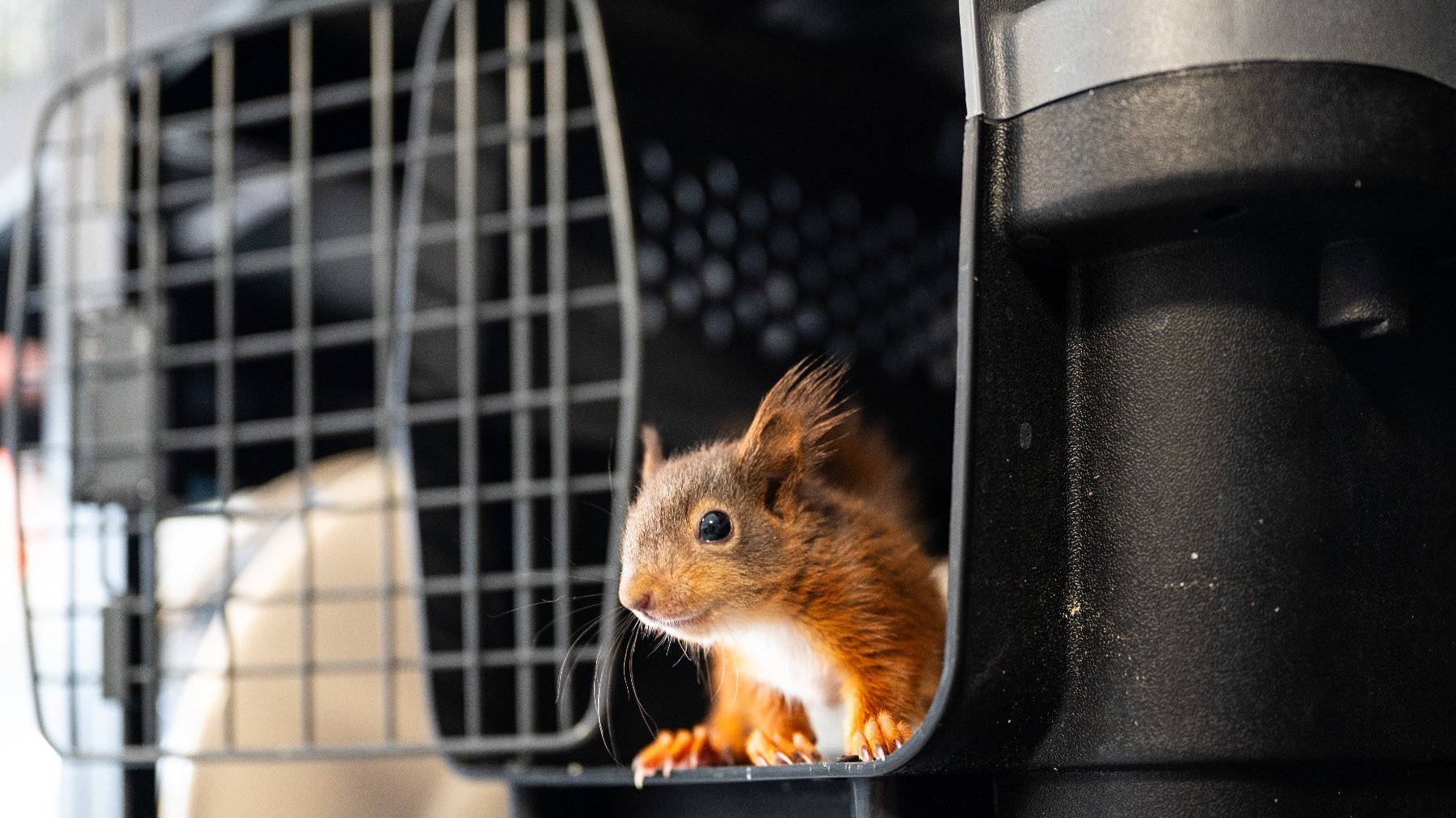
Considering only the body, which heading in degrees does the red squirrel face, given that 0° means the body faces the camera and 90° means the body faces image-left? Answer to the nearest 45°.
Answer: approximately 45°

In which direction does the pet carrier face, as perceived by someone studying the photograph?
facing the viewer and to the left of the viewer
